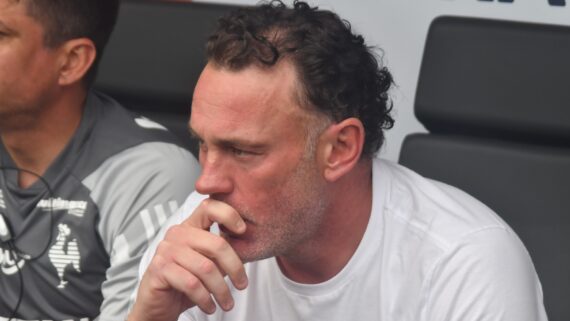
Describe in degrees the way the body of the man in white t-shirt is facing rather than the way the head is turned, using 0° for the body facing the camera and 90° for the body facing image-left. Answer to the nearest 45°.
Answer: approximately 45°

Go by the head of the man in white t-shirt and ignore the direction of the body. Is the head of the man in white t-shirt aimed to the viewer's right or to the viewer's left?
to the viewer's left
